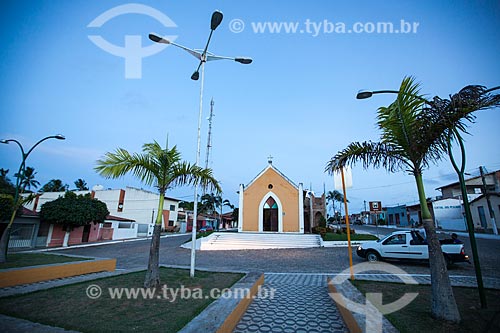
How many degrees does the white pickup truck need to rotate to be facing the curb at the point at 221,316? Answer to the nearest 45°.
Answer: approximately 90° to its left

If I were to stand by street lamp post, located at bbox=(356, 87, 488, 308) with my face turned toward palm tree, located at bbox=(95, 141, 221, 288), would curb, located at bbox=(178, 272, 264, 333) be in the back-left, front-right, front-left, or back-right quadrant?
front-left

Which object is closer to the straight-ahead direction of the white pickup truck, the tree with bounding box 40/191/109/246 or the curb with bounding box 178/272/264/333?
the tree

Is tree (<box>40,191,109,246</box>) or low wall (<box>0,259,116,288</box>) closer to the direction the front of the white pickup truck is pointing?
the tree

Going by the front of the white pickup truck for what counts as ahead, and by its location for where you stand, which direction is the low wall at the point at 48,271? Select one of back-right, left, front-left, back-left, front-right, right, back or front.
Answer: front-left

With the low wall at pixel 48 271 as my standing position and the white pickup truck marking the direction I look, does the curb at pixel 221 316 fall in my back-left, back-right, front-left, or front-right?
front-right

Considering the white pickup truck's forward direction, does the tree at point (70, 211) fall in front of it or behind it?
in front

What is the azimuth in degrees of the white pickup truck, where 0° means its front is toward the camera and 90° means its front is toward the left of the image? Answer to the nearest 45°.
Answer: approximately 90°

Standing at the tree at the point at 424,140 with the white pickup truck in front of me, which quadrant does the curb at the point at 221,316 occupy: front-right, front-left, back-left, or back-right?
back-left

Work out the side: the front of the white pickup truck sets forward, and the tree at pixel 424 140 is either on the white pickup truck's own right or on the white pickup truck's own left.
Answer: on the white pickup truck's own left

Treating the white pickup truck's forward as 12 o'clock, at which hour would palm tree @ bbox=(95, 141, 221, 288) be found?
The palm tree is roughly at 10 o'clock from the white pickup truck.

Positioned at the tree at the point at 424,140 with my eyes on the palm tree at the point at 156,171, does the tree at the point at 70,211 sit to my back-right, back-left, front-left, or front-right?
front-right
